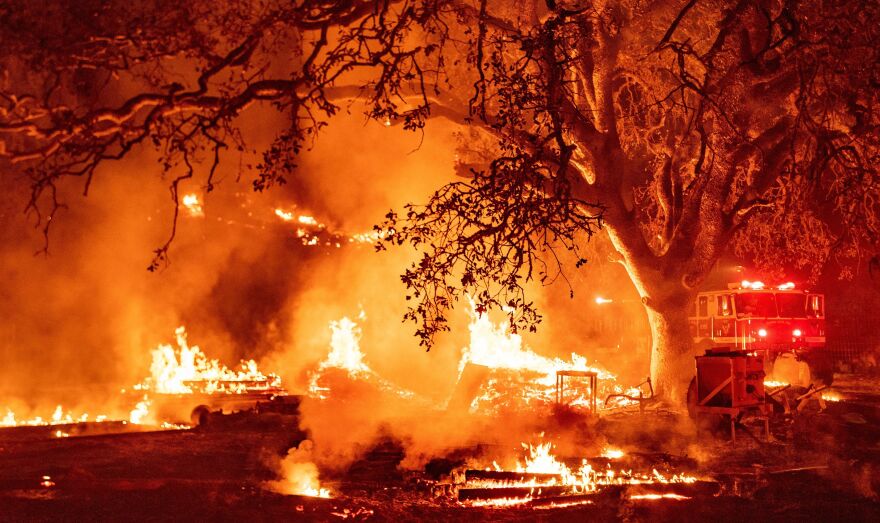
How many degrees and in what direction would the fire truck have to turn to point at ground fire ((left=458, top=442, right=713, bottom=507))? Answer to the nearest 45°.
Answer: approximately 45° to its right

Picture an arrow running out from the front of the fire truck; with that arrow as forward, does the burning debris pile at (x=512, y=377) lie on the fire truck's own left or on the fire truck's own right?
on the fire truck's own right

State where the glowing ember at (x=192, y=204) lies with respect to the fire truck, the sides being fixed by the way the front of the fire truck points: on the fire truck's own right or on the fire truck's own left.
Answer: on the fire truck's own right

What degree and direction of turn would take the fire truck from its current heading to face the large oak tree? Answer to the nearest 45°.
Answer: approximately 45° to its right

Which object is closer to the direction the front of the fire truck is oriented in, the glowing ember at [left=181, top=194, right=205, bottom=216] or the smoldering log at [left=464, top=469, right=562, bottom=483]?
the smoldering log

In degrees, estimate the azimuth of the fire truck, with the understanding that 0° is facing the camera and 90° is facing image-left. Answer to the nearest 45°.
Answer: approximately 315°

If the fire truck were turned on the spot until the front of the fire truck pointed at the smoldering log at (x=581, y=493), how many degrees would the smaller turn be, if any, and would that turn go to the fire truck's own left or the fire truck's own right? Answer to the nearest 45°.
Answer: approximately 45° to the fire truck's own right

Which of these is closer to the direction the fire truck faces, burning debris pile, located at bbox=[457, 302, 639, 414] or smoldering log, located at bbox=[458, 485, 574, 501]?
the smoldering log

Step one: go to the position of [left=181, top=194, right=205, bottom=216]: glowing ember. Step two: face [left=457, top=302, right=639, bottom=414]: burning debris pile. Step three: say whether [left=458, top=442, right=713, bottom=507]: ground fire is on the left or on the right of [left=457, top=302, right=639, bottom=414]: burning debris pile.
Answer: right
